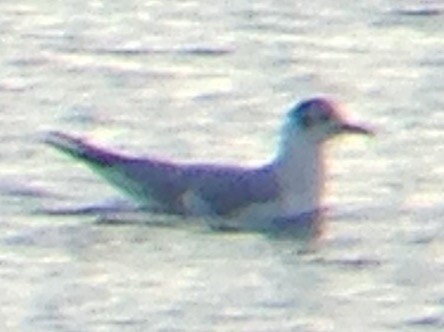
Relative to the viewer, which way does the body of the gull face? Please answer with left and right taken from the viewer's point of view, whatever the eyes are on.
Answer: facing to the right of the viewer
